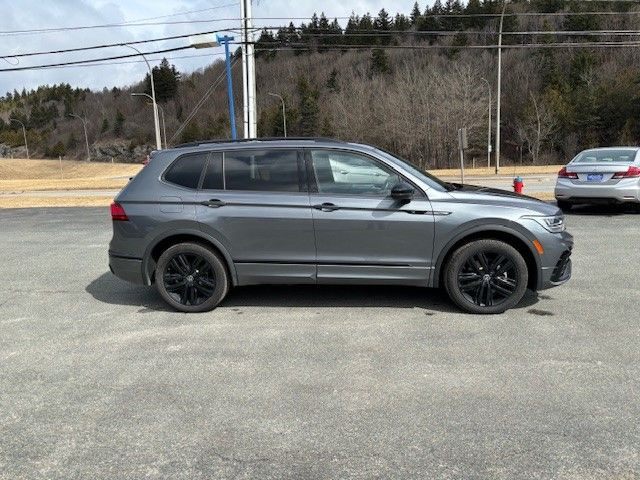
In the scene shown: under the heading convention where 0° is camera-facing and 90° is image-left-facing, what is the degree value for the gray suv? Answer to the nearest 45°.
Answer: approximately 270°

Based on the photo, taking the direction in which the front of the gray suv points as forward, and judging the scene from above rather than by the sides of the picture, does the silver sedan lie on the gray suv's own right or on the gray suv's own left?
on the gray suv's own left

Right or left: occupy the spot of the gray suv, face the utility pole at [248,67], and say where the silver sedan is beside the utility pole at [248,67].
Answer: right

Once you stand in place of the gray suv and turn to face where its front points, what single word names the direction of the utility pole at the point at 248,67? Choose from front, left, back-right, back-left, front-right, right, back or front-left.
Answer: left

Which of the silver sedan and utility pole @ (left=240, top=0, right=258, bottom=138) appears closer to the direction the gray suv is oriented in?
the silver sedan

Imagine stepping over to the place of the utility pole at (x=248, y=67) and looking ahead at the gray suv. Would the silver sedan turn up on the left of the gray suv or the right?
left
